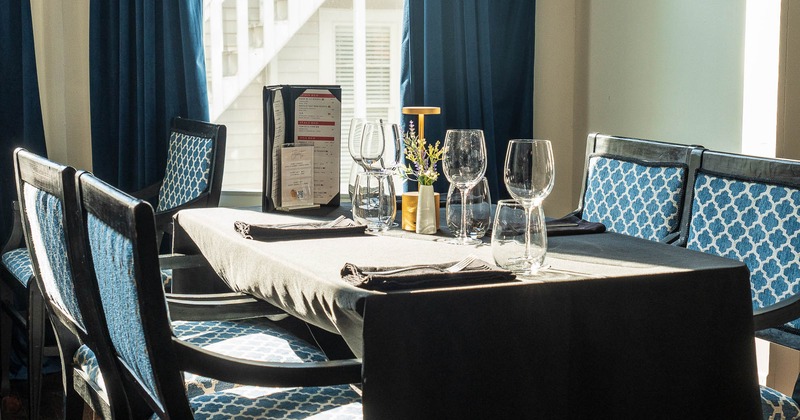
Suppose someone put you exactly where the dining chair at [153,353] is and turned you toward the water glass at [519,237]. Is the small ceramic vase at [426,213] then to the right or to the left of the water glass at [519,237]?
left

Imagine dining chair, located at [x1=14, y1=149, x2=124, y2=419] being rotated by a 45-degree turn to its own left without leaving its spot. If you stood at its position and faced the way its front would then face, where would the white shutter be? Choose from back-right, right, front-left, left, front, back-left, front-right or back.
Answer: front-right

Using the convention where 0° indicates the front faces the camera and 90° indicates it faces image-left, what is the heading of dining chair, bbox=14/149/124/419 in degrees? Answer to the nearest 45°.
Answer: approximately 225°

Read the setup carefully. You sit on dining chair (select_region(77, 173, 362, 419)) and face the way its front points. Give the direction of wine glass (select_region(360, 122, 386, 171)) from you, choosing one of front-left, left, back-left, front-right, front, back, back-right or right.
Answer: front

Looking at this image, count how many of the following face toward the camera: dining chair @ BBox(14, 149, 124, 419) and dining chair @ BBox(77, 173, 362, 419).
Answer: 0

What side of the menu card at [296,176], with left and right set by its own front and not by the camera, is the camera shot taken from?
front

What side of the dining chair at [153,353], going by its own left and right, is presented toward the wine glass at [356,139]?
front

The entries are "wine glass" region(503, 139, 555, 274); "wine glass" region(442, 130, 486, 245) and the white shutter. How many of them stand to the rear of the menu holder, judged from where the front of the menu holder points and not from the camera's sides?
1

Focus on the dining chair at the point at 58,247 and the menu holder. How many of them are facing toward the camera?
1

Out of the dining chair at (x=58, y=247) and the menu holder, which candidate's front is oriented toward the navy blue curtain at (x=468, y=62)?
the dining chair

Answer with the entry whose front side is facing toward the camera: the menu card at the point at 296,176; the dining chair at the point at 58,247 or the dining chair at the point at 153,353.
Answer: the menu card

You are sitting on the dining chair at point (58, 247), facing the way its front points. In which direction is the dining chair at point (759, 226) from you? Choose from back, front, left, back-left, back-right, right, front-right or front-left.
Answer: front-right

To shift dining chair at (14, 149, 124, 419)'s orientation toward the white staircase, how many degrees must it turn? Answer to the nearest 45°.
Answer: approximately 45° to its left
